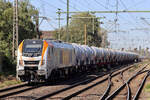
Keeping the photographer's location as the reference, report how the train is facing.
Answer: facing the viewer and to the left of the viewer

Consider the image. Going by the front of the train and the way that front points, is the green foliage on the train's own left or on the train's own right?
on the train's own right
